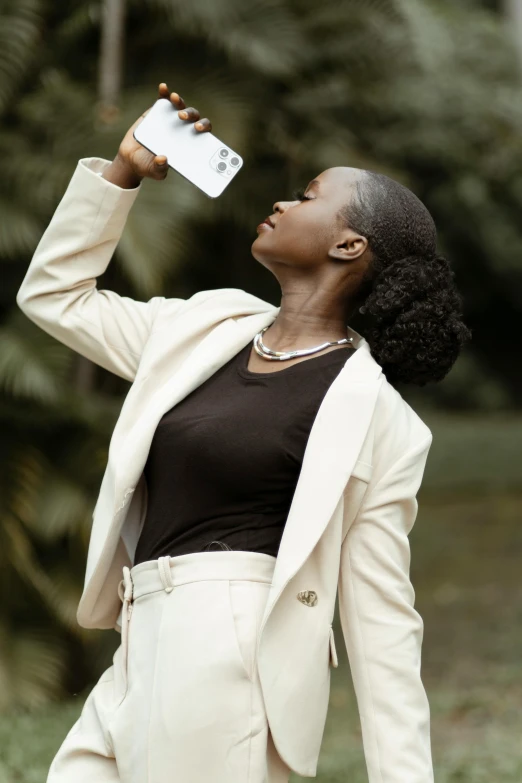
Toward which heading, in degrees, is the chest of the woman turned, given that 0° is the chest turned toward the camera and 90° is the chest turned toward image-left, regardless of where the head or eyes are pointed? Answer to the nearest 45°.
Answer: approximately 45°

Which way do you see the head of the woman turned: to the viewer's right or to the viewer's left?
to the viewer's left
